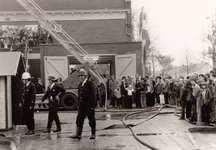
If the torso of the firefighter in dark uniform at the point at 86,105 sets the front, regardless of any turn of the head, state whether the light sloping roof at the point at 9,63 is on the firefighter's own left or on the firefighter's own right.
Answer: on the firefighter's own right

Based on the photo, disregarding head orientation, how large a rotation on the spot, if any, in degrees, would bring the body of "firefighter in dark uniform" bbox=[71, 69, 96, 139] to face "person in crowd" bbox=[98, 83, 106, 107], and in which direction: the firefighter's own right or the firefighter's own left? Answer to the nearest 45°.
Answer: approximately 135° to the firefighter's own right

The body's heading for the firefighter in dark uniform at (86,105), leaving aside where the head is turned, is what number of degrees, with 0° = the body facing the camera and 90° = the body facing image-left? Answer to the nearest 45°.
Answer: approximately 45°

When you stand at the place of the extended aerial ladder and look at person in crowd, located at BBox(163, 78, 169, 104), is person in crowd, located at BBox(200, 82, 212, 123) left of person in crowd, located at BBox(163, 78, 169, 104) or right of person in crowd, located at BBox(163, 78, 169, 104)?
right

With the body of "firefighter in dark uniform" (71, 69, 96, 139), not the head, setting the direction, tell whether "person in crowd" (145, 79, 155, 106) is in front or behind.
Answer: behind

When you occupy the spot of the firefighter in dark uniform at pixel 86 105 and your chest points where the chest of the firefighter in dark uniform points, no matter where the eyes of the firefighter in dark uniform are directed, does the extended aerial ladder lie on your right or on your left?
on your right

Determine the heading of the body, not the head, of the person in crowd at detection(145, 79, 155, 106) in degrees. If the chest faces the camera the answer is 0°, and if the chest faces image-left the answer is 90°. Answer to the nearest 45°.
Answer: approximately 0°

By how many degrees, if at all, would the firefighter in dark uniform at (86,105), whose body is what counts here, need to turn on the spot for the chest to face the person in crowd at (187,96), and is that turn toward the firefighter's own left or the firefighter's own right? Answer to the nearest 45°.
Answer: approximately 180°

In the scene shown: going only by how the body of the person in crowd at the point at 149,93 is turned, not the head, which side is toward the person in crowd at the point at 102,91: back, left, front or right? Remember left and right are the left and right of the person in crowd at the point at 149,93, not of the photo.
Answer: right

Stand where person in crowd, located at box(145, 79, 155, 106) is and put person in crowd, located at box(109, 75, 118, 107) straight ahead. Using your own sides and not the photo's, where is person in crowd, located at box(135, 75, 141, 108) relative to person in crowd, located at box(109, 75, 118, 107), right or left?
left

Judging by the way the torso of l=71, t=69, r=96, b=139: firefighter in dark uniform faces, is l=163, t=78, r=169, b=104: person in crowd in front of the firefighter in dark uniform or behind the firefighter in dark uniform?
behind

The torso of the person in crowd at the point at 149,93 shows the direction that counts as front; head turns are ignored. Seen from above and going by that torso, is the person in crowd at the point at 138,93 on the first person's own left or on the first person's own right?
on the first person's own right

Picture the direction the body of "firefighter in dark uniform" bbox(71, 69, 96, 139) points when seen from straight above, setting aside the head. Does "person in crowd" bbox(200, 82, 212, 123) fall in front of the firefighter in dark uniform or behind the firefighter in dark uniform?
behind
